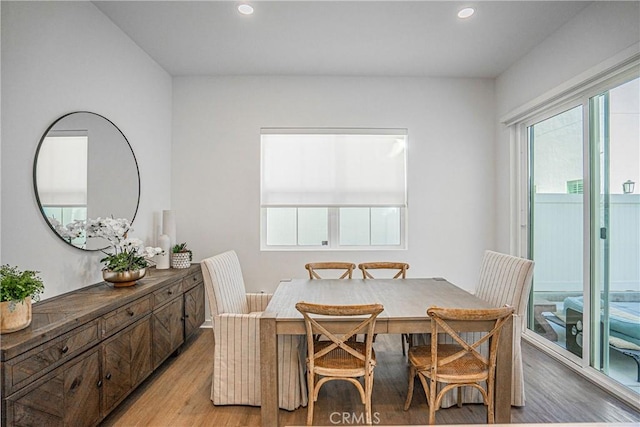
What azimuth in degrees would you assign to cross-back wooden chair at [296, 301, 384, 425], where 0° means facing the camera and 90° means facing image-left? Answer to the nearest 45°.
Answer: approximately 180°

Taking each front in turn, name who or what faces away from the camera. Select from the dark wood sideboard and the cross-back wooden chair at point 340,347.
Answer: the cross-back wooden chair

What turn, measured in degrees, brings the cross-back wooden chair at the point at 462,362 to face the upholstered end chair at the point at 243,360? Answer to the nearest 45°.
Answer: approximately 45° to its left

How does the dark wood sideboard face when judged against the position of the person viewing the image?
facing the viewer and to the right of the viewer

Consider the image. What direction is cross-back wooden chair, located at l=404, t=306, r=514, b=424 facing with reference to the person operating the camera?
facing away from the viewer and to the left of the viewer

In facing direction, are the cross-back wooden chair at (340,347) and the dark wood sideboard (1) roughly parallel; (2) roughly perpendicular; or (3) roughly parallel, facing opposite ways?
roughly perpendicular

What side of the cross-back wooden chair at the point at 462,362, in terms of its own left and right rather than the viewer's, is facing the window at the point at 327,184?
front

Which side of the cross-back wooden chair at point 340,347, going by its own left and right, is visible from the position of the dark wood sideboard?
left

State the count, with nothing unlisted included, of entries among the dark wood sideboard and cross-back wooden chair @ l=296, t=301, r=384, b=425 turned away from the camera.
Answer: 1

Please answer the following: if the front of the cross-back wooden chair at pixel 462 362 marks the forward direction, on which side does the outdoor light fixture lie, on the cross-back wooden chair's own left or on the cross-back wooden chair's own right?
on the cross-back wooden chair's own right
